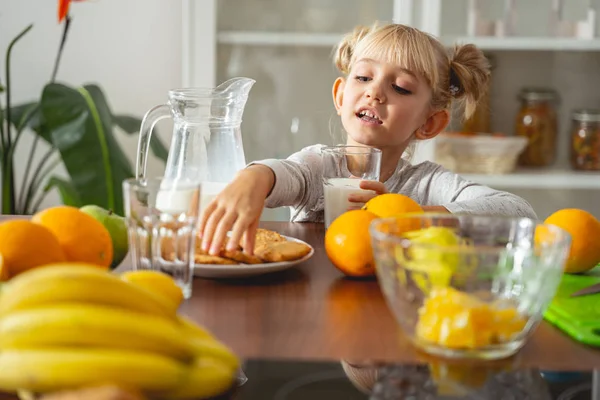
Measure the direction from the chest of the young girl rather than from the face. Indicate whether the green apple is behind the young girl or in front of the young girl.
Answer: in front

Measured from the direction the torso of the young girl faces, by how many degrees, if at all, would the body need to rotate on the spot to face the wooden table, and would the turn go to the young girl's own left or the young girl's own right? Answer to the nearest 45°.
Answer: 0° — they already face it

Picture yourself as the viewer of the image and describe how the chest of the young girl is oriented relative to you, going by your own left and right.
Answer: facing the viewer

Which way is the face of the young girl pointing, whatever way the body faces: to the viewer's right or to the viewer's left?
to the viewer's left

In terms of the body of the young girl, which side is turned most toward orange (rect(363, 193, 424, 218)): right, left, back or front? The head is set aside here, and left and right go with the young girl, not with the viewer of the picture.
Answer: front

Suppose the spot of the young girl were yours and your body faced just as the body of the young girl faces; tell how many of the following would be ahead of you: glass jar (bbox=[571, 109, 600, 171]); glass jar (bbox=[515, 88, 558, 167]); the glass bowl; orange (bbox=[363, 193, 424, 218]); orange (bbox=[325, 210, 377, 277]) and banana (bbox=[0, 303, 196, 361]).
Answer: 4

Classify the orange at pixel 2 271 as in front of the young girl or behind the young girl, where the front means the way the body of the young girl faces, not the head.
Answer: in front

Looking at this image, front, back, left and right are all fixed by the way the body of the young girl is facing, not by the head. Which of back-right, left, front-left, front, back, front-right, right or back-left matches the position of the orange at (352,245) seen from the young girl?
front

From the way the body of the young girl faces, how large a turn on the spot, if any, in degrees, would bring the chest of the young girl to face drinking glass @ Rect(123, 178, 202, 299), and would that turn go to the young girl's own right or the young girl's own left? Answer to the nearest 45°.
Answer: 0° — they already face it

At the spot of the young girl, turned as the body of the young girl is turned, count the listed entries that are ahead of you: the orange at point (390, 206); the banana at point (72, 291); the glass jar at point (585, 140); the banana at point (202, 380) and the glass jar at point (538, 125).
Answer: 3

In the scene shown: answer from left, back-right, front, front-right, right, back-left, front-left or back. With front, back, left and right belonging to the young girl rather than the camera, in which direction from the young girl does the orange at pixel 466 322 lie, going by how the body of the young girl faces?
front

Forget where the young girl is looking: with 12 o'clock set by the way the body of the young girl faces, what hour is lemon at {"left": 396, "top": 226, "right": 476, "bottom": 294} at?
The lemon is roughly at 12 o'clock from the young girl.

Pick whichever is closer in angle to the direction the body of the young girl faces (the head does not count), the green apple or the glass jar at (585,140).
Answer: the green apple
